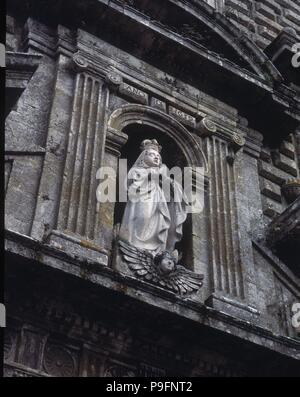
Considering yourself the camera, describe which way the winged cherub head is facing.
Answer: facing the viewer and to the right of the viewer

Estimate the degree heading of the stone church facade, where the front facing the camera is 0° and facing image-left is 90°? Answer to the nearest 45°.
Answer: approximately 315°
